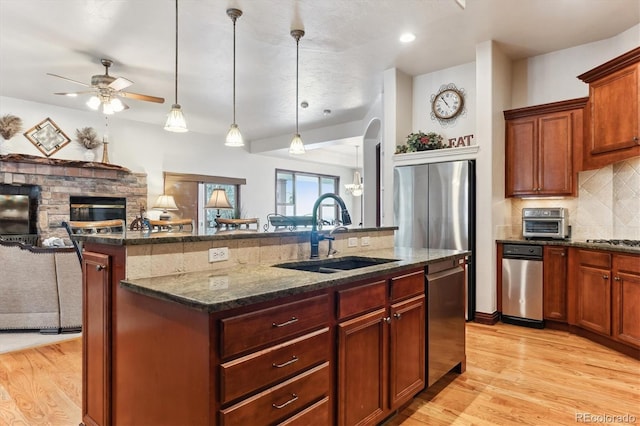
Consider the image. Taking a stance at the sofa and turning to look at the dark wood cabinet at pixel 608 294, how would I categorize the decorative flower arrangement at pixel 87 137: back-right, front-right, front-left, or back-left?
back-left

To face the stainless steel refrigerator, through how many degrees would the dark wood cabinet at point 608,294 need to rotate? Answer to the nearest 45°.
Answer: approximately 45° to its right

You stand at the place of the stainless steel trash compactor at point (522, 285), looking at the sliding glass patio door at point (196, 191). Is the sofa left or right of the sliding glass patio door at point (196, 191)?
left

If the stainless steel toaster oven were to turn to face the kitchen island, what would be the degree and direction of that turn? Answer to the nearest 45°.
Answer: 0° — it already faces it

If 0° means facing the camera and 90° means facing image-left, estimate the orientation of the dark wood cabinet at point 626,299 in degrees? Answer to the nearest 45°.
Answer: approximately 45°

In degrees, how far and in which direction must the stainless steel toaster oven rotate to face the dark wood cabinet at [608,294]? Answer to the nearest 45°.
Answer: approximately 45° to its left

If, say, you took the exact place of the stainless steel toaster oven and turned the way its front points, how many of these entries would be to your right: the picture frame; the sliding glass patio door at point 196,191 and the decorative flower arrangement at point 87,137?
3

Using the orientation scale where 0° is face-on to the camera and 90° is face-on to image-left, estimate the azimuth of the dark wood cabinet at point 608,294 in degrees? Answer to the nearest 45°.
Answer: approximately 45°
